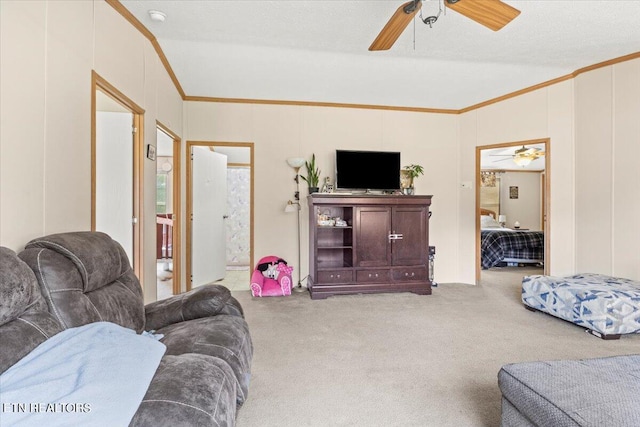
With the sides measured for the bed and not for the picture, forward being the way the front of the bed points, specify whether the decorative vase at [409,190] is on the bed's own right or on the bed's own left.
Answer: on the bed's own right

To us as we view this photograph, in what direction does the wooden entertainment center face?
facing the viewer

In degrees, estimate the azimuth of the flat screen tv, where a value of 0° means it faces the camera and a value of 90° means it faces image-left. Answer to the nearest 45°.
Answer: approximately 0°

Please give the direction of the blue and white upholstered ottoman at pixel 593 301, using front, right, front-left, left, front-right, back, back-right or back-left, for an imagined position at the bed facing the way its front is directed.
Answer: right

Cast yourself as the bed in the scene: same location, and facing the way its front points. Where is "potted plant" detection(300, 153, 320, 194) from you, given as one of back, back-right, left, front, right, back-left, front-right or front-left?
back-right

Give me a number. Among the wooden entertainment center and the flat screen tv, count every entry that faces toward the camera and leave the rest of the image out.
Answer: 2

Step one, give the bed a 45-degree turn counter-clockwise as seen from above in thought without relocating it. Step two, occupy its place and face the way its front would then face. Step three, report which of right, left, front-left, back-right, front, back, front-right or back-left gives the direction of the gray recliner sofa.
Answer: back-right

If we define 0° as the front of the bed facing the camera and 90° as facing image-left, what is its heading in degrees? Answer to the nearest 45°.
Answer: approximately 270°

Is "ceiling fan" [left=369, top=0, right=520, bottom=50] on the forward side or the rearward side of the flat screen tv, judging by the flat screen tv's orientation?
on the forward side

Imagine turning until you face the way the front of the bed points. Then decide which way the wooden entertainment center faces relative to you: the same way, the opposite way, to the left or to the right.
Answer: to the right

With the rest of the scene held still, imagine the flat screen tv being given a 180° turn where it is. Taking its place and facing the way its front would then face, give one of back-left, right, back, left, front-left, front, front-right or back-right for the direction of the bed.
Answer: front-right

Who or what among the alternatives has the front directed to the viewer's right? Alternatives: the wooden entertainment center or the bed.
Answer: the bed
